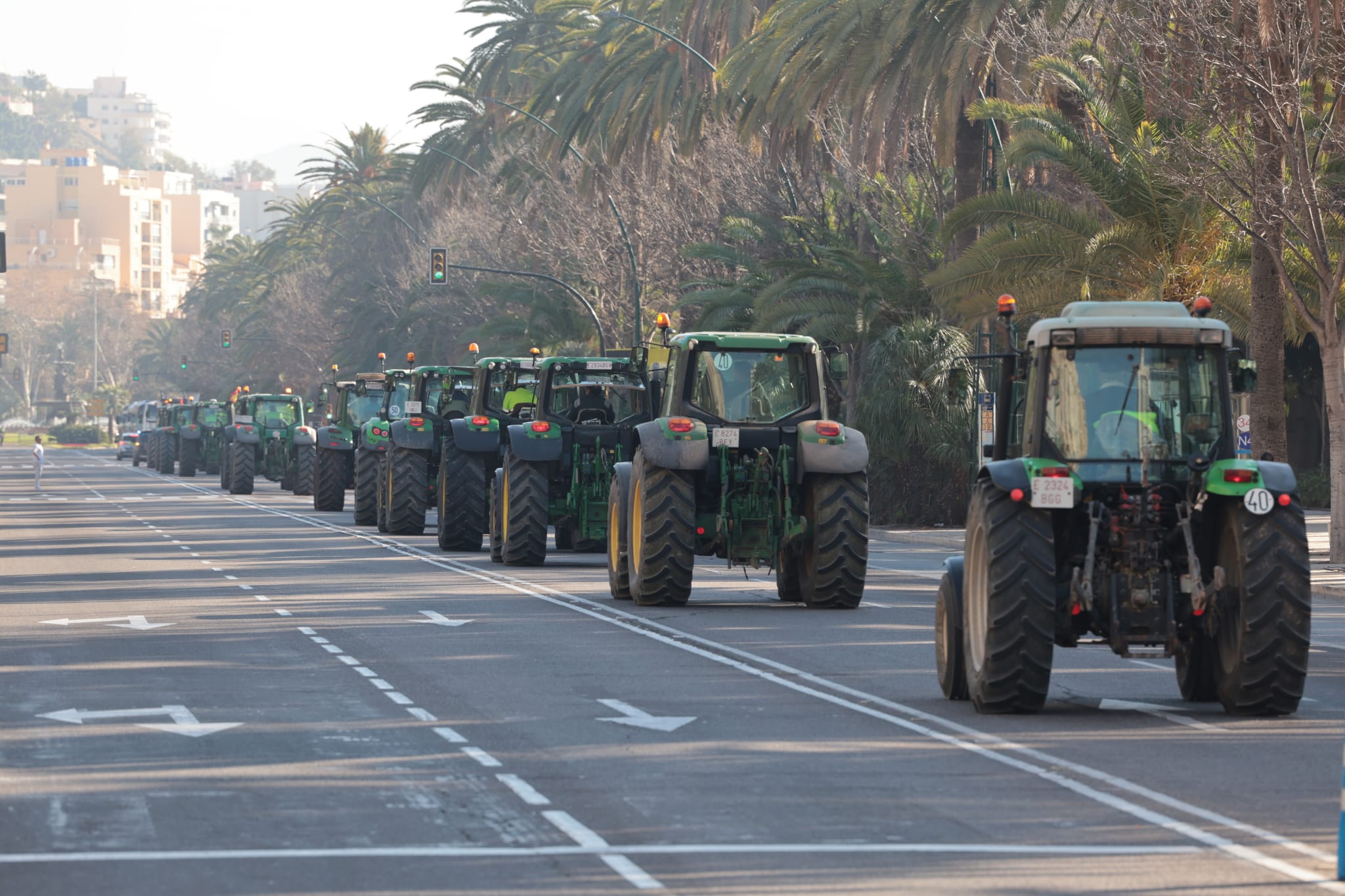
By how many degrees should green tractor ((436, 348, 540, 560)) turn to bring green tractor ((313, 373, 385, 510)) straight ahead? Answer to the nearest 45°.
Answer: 0° — it already faces it

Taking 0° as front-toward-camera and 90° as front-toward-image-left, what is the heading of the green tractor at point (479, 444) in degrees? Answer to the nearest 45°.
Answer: approximately 180°

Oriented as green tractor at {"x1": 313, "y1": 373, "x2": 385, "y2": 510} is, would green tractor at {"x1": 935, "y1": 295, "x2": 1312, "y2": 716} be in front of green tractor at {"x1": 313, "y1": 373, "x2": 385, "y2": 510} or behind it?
behind

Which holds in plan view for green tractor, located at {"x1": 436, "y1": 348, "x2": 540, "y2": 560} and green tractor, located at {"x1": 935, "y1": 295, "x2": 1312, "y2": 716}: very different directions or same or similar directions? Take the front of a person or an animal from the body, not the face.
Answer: same or similar directions

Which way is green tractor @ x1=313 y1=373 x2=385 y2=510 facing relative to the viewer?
away from the camera

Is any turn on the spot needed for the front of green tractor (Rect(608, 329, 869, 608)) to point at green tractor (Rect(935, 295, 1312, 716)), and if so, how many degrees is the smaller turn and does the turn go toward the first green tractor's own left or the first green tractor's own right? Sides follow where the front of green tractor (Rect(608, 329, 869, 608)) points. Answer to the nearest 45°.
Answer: approximately 180°

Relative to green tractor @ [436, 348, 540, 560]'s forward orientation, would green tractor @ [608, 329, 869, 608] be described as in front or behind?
behind

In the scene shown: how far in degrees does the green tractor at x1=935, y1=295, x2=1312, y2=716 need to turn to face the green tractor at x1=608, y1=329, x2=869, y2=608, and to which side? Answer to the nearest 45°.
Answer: approximately 45° to its left

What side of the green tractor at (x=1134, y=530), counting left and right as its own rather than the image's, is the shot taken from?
back

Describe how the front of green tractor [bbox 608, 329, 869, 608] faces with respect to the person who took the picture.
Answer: facing away from the viewer

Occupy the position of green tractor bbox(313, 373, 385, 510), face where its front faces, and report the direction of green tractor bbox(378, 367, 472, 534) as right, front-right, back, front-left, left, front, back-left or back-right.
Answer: back
